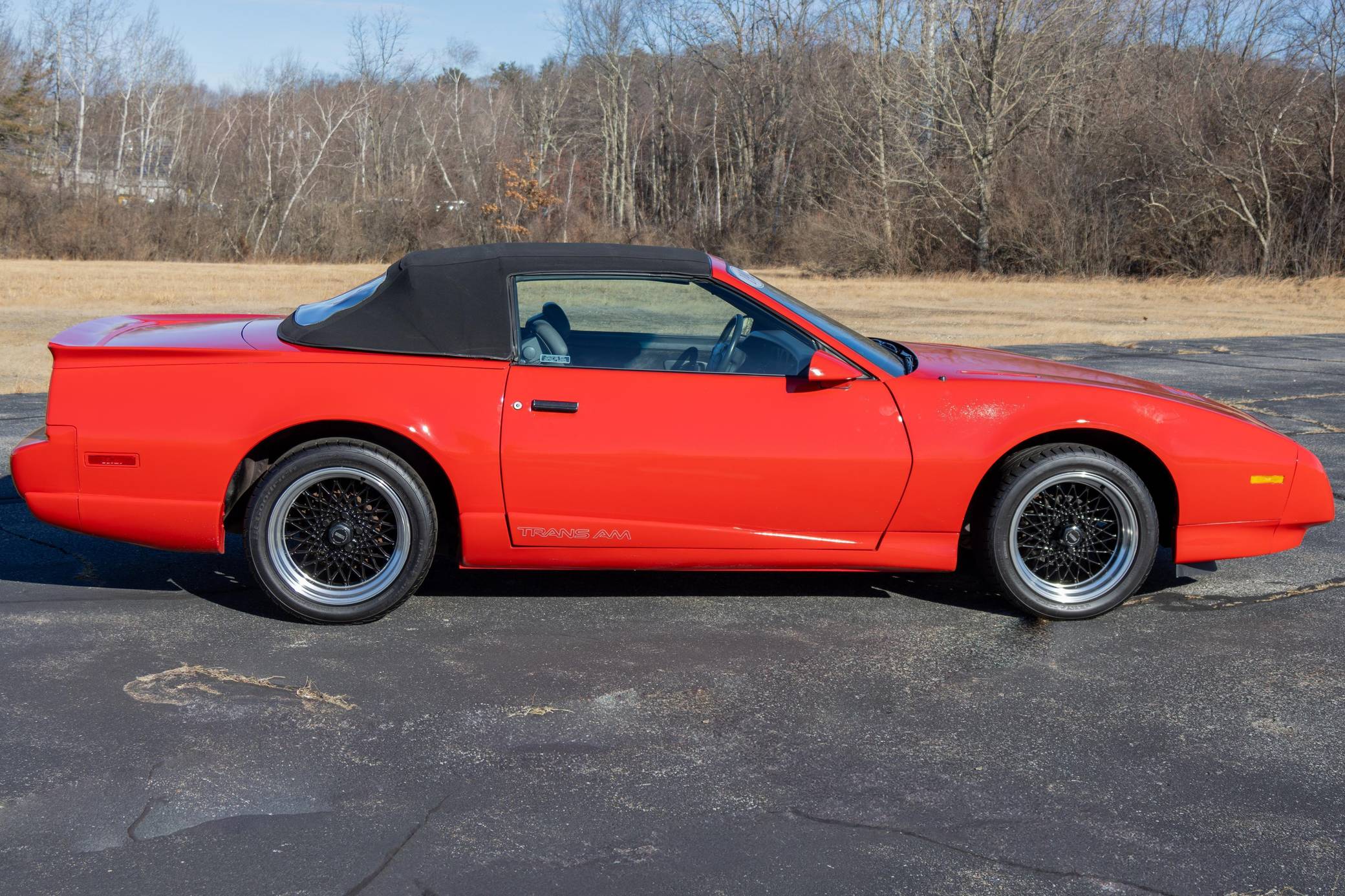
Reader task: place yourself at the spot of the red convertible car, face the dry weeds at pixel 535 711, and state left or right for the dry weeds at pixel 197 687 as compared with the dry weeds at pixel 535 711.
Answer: right

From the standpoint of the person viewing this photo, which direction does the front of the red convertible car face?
facing to the right of the viewer

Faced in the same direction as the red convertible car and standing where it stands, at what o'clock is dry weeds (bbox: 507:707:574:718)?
The dry weeds is roughly at 3 o'clock from the red convertible car.

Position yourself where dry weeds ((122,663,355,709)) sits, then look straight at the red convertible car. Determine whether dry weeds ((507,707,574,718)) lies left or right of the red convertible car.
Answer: right

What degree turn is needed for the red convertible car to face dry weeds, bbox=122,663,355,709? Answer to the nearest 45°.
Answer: approximately 135° to its right
